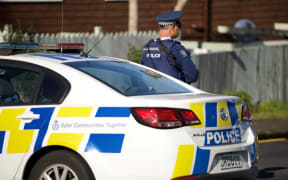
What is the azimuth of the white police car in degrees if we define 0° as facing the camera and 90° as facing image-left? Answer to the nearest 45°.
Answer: approximately 135°

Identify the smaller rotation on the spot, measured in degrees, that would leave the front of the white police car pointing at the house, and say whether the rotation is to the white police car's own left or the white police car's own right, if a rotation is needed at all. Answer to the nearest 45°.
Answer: approximately 45° to the white police car's own right
